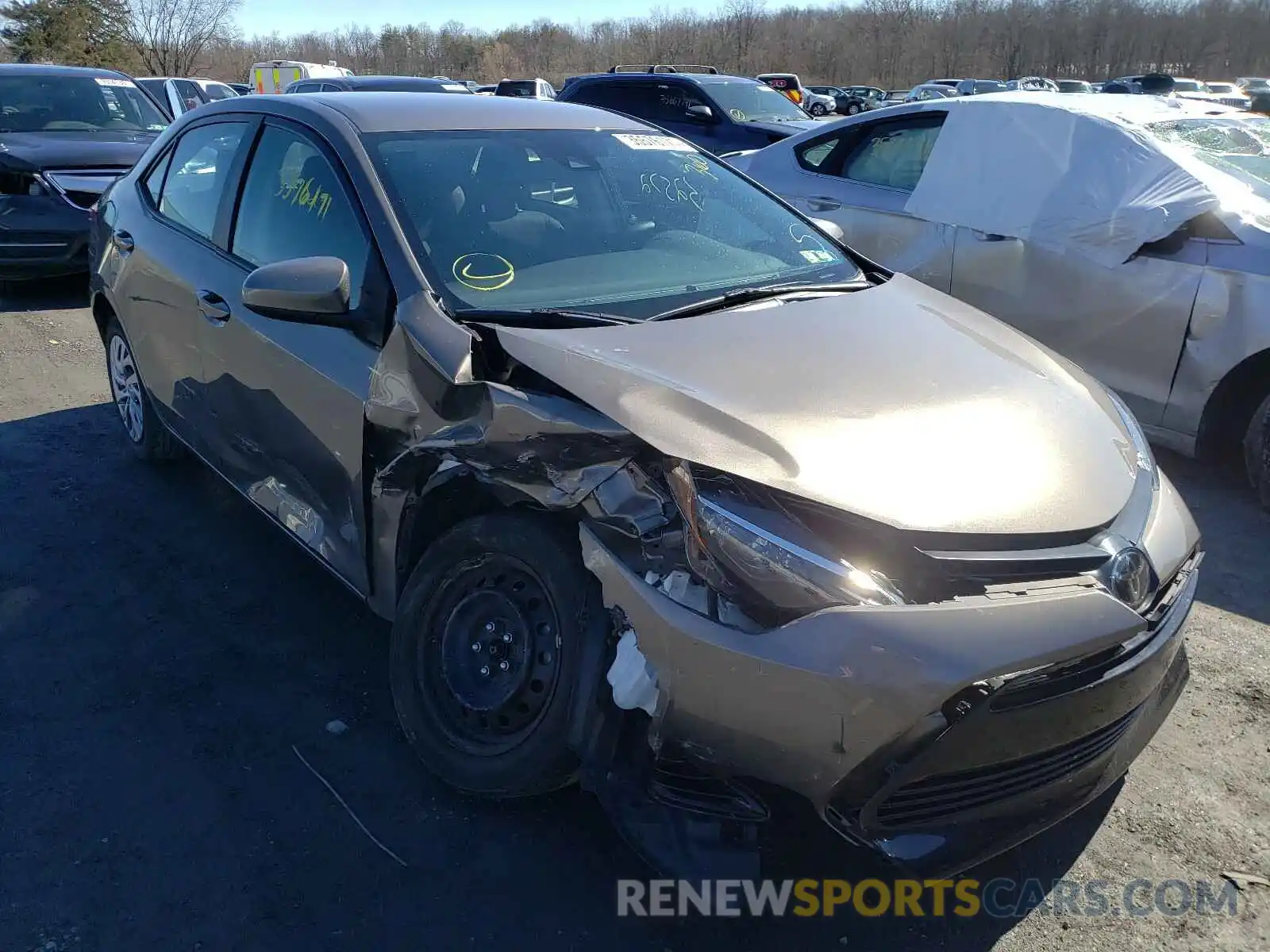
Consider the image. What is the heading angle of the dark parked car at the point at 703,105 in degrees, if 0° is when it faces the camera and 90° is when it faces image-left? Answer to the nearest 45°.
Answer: approximately 315°

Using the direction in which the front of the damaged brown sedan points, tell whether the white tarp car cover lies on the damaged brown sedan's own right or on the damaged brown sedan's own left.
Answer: on the damaged brown sedan's own left

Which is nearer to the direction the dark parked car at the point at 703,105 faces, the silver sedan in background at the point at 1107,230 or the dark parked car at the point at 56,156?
the silver sedan in background

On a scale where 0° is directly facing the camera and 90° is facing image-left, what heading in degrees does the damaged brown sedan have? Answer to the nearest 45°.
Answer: approximately 315°

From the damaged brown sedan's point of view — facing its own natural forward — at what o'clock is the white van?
The white van is roughly at 7 o'clock from the damaged brown sedan.

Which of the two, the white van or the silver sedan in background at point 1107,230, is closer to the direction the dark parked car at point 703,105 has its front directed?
the silver sedan in background

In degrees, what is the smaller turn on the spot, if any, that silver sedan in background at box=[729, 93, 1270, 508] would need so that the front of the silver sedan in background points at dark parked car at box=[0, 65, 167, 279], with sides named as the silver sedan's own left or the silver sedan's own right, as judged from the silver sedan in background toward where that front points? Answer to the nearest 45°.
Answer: approximately 135° to the silver sedan's own right
